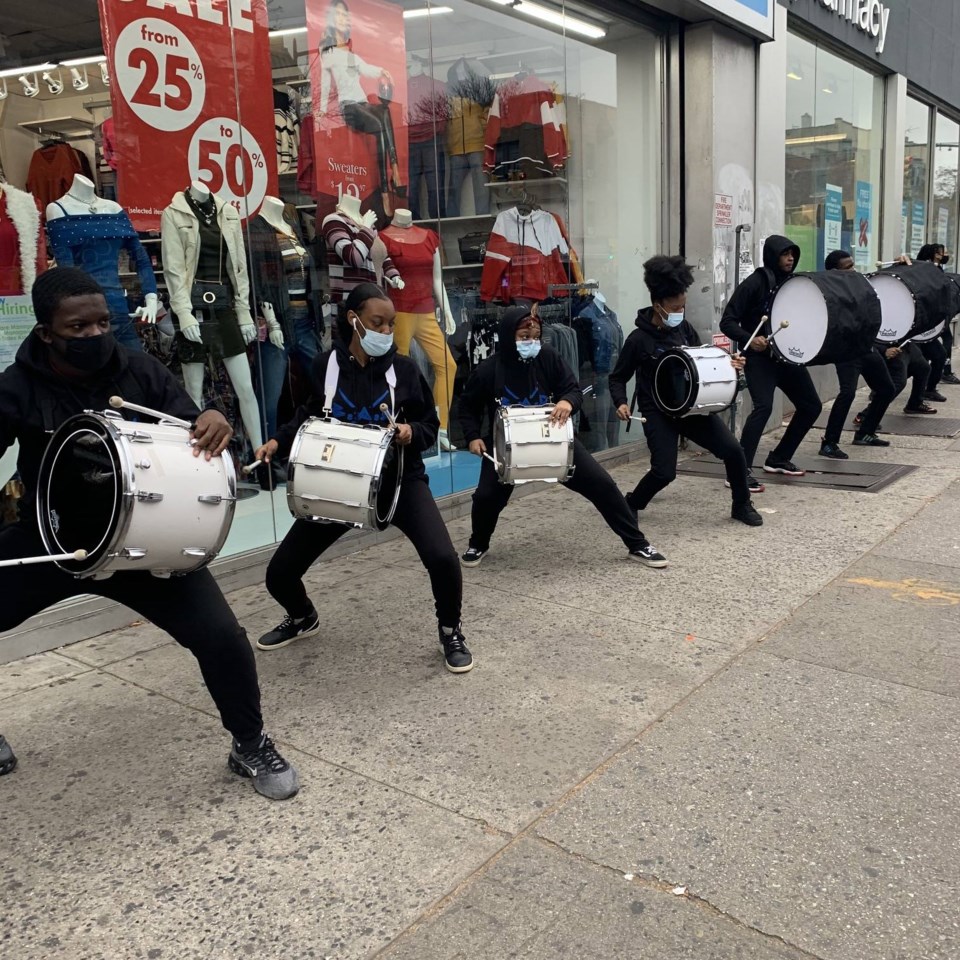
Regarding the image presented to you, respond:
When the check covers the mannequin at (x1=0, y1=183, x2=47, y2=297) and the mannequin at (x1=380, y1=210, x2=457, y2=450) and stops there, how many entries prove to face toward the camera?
2

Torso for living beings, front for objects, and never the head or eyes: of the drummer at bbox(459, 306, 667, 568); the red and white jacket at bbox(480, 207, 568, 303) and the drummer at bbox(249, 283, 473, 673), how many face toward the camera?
3

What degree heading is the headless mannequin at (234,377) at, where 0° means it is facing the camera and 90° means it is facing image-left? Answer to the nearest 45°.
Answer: approximately 0°

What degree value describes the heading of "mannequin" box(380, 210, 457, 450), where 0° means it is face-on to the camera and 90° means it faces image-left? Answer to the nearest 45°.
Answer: approximately 0°

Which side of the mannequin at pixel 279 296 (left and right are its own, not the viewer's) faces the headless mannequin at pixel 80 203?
right

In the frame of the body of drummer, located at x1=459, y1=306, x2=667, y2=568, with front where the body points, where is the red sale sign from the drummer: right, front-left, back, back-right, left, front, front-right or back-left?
right

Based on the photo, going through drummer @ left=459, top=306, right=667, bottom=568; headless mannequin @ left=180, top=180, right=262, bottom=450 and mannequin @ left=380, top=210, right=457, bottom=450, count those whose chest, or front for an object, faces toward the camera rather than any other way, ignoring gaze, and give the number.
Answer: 3

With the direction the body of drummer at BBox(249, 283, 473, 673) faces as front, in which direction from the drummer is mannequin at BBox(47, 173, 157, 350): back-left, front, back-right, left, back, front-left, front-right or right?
back-right
